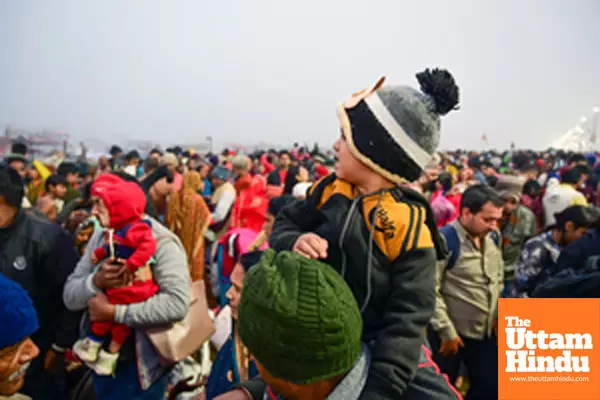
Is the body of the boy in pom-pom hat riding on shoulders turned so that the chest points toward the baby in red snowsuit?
no

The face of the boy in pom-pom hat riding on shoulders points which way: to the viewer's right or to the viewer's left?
to the viewer's left

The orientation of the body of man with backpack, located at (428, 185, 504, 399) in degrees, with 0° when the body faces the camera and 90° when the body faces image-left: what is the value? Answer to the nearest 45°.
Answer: approximately 315°

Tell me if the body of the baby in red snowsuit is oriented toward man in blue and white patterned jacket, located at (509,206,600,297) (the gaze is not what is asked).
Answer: no

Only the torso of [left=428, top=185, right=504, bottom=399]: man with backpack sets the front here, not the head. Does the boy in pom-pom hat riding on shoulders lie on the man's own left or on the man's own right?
on the man's own right

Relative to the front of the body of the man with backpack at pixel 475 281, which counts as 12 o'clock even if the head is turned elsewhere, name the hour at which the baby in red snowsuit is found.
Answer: The baby in red snowsuit is roughly at 3 o'clock from the man with backpack.
